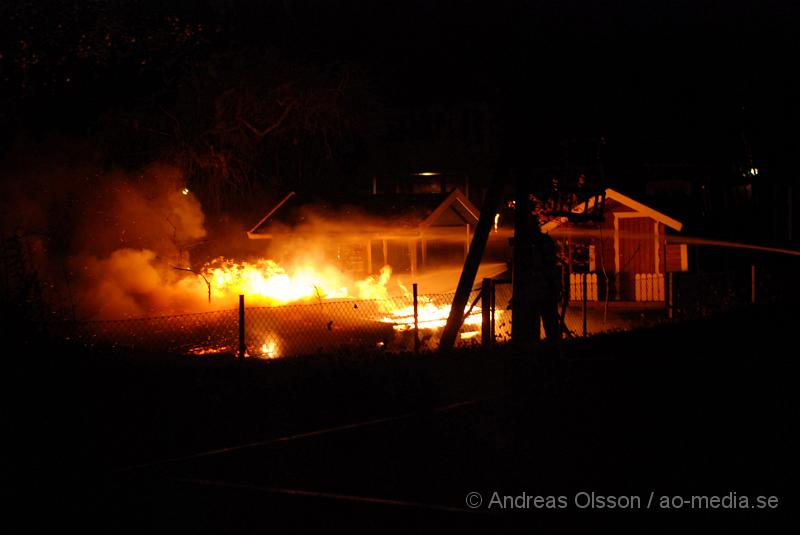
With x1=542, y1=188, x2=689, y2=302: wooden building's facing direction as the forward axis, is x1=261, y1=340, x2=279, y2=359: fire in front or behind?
in front

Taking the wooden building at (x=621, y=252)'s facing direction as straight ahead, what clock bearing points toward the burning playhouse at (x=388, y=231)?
The burning playhouse is roughly at 4 o'clock from the wooden building.

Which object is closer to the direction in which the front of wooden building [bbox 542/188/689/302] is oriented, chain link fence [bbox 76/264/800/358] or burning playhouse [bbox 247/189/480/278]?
the chain link fence

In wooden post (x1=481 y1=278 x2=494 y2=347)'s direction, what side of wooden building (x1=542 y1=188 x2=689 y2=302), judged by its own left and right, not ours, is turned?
front

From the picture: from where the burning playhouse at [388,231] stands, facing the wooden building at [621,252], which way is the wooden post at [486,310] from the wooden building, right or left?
right

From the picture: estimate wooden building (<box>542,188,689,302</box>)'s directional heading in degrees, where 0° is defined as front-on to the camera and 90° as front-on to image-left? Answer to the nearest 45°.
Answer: approximately 0°
